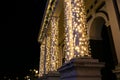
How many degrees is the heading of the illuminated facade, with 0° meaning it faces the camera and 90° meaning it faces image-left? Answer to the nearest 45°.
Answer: approximately 45°
